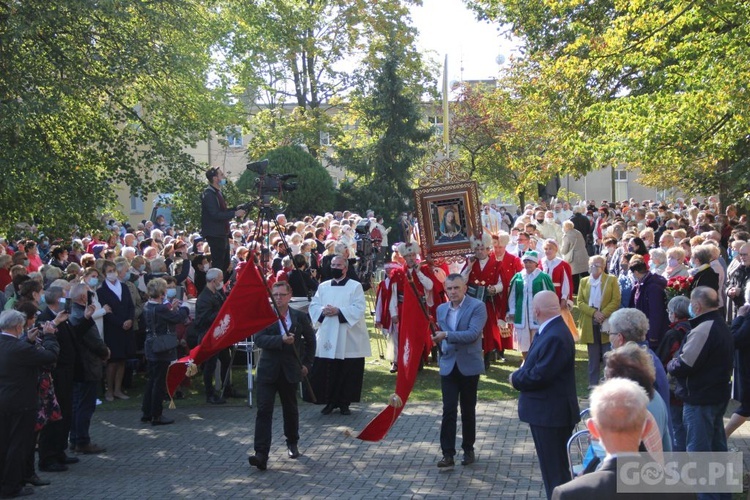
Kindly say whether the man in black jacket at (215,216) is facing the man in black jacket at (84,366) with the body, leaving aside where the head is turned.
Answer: no

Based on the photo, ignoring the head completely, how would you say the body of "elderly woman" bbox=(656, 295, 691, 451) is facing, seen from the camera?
to the viewer's left

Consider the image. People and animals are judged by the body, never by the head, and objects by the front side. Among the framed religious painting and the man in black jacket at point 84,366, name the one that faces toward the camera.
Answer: the framed religious painting

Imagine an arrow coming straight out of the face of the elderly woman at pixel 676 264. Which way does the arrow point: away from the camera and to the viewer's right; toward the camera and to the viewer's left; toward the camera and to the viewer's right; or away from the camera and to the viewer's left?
toward the camera and to the viewer's left

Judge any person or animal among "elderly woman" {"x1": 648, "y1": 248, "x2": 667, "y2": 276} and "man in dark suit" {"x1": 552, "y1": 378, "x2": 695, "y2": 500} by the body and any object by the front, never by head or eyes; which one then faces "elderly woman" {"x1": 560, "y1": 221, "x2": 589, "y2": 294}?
the man in dark suit

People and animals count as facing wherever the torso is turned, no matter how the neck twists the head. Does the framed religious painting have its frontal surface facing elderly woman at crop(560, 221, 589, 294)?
no

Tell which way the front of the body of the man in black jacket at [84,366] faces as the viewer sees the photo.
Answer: to the viewer's right

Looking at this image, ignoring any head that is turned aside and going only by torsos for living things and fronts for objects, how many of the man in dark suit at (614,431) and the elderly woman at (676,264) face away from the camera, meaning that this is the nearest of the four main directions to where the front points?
1

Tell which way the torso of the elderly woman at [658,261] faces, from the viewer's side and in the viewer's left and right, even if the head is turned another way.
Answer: facing the viewer and to the left of the viewer

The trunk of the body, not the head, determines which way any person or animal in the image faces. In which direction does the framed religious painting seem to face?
toward the camera

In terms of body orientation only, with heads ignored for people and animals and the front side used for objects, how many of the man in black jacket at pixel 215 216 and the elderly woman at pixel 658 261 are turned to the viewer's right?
1

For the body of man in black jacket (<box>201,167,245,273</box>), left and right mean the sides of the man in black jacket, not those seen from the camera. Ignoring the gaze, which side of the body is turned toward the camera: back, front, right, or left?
right

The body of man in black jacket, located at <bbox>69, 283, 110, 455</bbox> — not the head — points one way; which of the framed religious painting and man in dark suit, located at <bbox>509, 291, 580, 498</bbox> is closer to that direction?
the framed religious painting

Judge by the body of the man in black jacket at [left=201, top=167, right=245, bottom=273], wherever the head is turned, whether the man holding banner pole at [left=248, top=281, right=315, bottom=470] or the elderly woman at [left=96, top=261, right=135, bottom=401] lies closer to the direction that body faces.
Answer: the man holding banner pole

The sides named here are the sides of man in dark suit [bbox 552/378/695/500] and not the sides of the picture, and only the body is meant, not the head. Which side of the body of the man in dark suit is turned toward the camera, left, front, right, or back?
back

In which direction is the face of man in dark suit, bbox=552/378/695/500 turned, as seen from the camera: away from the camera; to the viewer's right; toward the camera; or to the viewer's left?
away from the camera

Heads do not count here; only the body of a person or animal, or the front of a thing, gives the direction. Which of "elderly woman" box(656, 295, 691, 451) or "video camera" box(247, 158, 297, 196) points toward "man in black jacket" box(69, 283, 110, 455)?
the elderly woman

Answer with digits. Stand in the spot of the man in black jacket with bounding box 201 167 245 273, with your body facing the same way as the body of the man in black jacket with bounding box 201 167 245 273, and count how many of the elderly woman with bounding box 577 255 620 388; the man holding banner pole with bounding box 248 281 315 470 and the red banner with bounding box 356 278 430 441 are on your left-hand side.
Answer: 0

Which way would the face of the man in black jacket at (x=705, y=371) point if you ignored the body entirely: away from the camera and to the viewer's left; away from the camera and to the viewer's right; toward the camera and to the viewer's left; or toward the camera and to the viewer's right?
away from the camera and to the viewer's left
